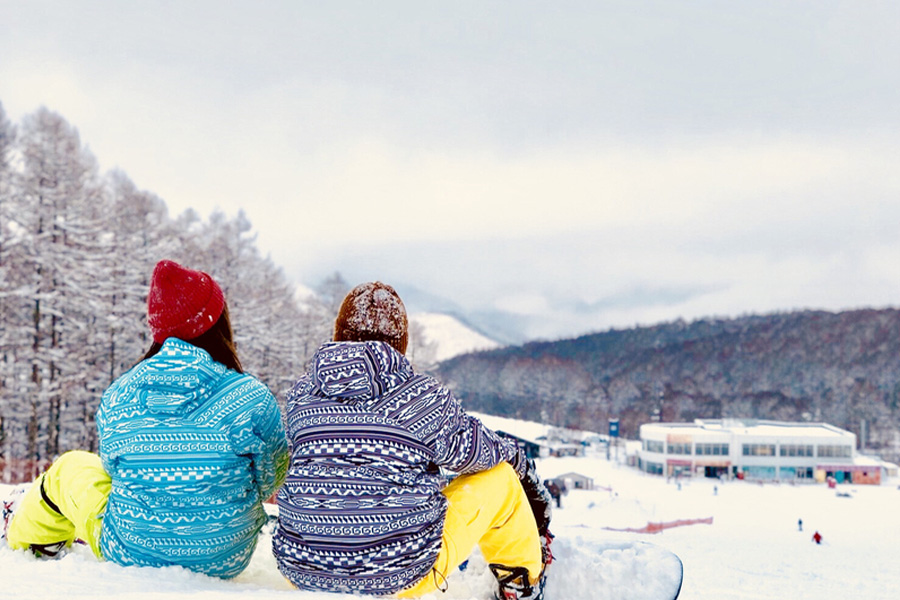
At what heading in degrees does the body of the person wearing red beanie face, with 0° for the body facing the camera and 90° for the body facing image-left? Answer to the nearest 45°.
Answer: approximately 180°

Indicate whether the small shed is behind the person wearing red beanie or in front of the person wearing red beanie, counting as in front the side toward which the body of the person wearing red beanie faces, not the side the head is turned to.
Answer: in front

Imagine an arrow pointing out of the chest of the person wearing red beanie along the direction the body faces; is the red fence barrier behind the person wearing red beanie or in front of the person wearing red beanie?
in front

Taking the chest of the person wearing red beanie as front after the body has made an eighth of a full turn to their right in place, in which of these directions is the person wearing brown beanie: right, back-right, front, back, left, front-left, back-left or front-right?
right

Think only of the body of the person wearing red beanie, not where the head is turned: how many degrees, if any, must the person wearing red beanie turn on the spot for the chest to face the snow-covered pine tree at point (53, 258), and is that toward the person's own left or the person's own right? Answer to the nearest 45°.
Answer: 0° — they already face it

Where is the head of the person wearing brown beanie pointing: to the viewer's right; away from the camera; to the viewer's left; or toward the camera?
away from the camera

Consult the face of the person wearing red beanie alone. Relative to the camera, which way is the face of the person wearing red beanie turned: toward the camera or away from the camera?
away from the camera
